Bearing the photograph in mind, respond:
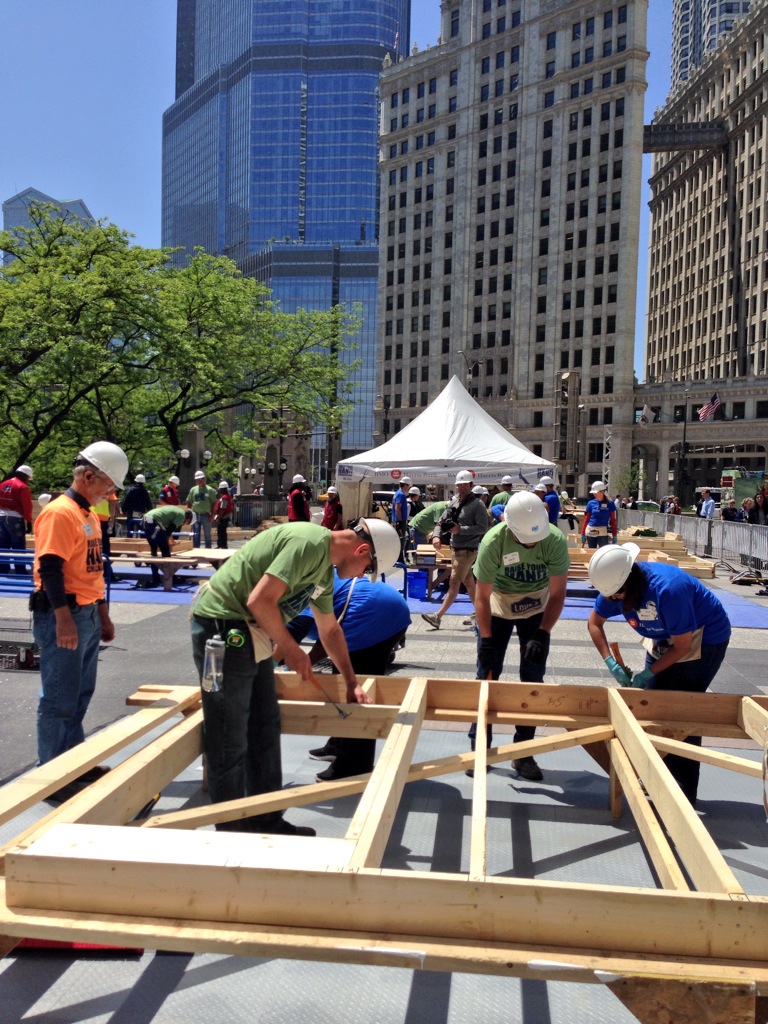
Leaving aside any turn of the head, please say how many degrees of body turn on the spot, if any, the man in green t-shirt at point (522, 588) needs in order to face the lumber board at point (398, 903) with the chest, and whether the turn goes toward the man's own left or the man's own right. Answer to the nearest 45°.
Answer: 0° — they already face it

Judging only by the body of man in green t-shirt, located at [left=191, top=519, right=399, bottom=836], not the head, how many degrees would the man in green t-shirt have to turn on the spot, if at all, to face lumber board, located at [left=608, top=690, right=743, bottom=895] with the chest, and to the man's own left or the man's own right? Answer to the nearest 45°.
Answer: approximately 45° to the man's own right

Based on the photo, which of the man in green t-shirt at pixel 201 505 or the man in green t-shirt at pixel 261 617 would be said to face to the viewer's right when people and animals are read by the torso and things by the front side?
the man in green t-shirt at pixel 261 617

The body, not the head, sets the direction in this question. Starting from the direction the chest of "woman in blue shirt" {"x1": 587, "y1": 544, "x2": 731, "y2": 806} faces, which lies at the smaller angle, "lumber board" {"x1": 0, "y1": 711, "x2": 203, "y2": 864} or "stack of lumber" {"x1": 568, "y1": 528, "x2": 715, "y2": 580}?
the lumber board

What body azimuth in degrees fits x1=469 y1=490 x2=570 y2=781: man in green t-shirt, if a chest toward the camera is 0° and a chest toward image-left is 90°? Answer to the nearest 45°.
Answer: approximately 0°

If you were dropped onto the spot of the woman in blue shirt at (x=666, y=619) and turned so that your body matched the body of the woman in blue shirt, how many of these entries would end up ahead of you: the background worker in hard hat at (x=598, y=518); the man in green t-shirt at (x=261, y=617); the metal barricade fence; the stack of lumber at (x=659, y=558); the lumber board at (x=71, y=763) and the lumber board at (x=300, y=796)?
3
